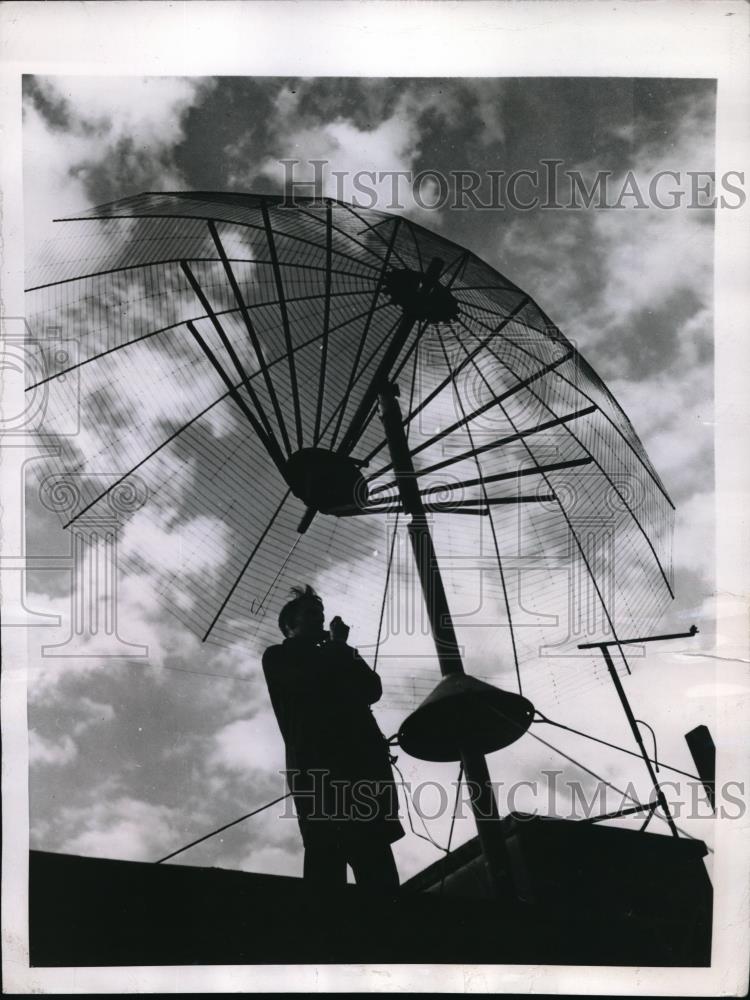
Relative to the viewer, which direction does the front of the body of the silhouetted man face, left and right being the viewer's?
facing the viewer and to the right of the viewer
